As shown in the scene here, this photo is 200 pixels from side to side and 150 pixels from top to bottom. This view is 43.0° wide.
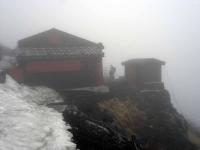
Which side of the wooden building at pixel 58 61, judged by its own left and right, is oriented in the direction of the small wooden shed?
left

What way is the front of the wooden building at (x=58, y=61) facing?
toward the camera
